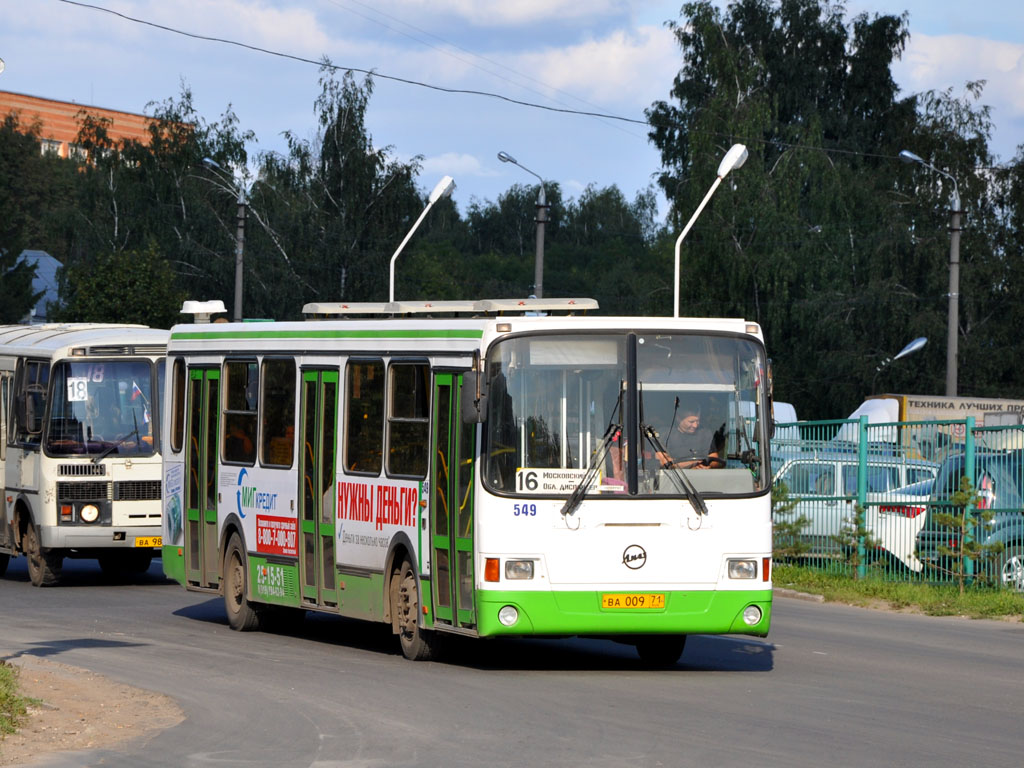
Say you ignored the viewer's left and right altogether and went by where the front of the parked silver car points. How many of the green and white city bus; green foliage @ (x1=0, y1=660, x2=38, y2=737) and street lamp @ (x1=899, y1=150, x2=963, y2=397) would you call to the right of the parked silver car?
1

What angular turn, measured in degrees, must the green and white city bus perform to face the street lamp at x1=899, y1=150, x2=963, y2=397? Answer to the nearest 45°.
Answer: approximately 135° to its left

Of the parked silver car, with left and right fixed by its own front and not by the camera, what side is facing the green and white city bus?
left

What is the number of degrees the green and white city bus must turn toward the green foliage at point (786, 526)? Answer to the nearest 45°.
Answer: approximately 135° to its left

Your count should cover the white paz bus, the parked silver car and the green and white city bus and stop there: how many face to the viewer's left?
1

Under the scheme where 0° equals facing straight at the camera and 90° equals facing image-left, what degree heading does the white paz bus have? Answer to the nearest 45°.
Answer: approximately 315°

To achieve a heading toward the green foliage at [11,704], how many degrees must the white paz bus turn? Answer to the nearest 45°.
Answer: approximately 45° to its right

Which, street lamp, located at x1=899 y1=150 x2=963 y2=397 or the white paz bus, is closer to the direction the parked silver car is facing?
the white paz bus

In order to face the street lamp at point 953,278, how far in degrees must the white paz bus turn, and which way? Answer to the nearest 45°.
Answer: approximately 90° to its left

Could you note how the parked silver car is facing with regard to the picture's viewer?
facing to the left of the viewer

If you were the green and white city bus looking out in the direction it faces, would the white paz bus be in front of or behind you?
behind

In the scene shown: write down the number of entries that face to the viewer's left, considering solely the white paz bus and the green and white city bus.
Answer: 0
